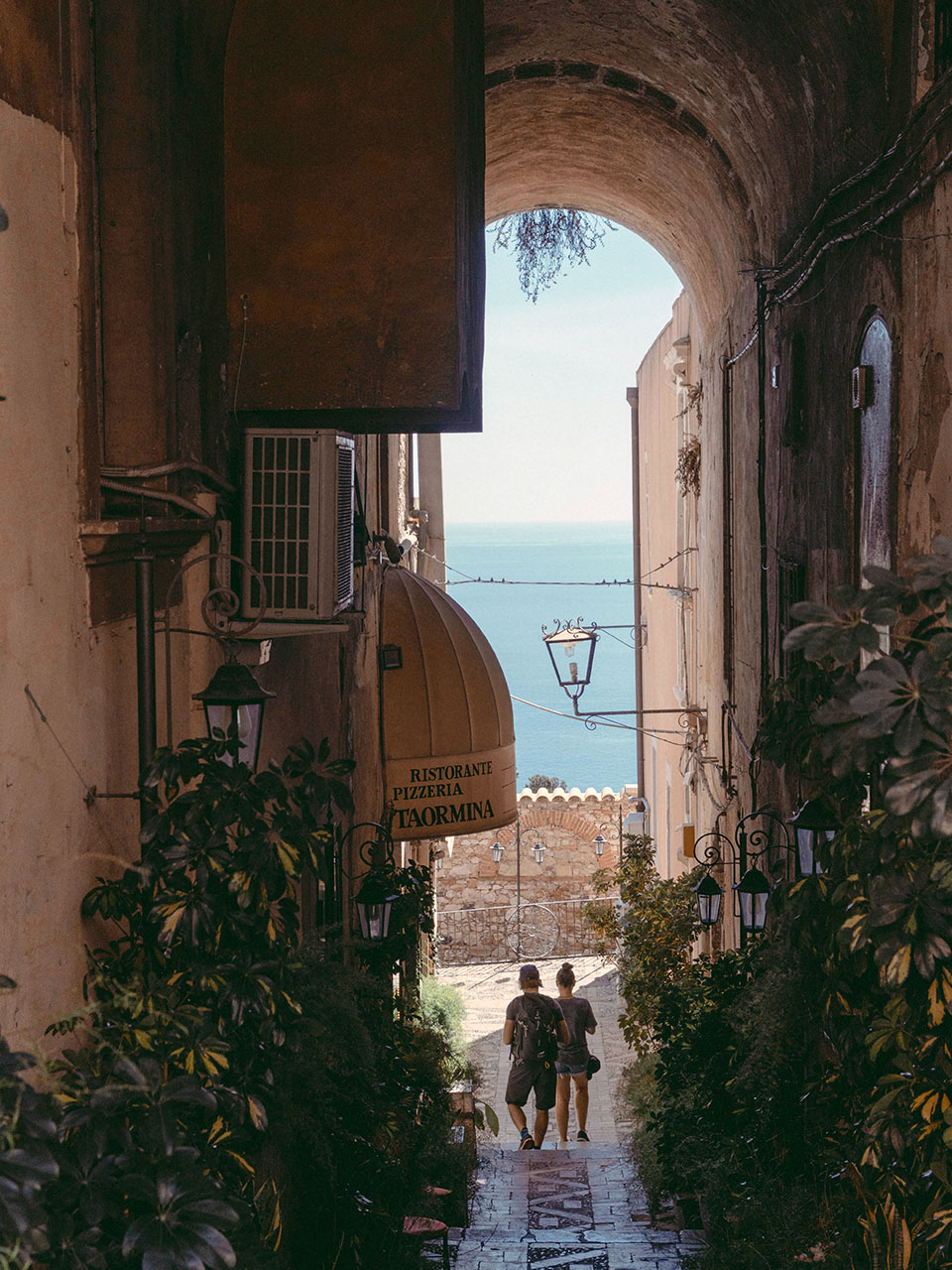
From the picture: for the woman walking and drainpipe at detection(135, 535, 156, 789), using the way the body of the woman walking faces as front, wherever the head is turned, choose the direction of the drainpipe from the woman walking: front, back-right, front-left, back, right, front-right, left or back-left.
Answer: back

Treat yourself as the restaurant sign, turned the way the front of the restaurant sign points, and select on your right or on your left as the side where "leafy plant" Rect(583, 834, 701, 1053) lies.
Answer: on your left

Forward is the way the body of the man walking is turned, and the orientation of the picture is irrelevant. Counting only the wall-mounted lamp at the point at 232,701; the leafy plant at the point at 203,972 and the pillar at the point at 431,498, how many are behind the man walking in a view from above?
2

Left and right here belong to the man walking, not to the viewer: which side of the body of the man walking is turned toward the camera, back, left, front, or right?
back

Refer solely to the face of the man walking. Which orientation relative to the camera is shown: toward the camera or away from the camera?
away from the camera

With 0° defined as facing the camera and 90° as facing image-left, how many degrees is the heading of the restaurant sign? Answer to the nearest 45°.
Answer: approximately 315°

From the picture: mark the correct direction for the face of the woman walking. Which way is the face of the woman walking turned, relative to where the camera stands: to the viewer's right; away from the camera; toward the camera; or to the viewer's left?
away from the camera

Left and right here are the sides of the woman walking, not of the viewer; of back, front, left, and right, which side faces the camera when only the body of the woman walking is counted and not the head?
back

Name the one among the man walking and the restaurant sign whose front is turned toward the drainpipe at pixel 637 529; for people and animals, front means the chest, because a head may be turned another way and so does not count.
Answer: the man walking

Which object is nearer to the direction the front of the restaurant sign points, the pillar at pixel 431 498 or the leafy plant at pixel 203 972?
the leafy plant

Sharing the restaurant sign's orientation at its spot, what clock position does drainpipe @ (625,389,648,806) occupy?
The drainpipe is roughly at 8 o'clock from the restaurant sign.

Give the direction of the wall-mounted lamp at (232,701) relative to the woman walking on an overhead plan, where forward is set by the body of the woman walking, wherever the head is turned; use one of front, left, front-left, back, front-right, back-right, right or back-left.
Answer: back

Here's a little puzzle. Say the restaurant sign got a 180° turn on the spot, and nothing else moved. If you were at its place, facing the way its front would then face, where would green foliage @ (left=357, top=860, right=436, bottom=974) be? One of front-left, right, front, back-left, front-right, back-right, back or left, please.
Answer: back-left
